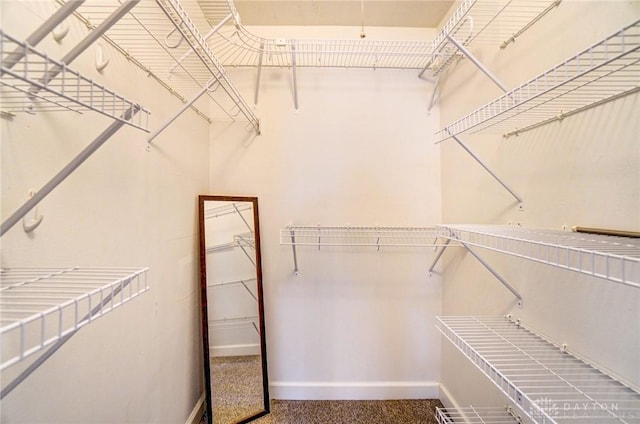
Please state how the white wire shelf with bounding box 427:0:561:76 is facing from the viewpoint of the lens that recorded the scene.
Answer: facing to the left of the viewer

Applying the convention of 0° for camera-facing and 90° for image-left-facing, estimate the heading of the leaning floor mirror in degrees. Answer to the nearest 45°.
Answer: approximately 315°

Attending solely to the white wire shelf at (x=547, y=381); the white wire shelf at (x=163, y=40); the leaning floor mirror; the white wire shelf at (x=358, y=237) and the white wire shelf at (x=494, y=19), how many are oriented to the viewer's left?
2

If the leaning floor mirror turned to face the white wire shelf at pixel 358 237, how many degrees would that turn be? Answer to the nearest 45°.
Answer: approximately 45° to its left

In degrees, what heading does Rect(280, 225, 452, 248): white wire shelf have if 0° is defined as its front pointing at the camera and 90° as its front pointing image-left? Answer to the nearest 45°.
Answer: approximately 0°
